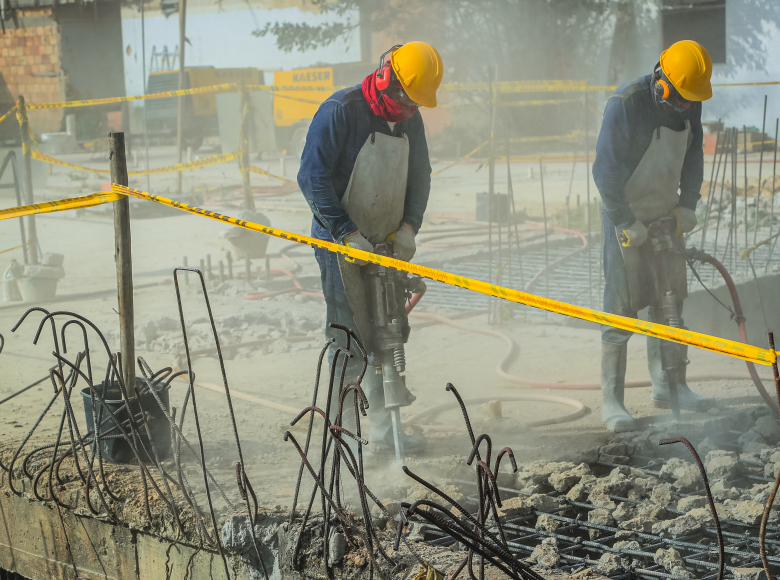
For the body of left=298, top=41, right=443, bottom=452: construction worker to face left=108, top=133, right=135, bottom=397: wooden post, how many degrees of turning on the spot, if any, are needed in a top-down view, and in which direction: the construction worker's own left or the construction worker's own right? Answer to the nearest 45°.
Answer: approximately 135° to the construction worker's own right

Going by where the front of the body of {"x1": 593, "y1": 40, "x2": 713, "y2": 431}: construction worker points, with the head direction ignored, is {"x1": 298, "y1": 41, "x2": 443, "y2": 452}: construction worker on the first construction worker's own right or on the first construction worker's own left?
on the first construction worker's own right

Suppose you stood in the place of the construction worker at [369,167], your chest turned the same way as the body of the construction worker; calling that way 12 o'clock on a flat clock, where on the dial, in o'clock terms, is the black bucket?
The black bucket is roughly at 4 o'clock from the construction worker.

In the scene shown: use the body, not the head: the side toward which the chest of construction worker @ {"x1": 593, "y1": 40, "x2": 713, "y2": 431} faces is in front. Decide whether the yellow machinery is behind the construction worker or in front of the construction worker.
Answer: behind

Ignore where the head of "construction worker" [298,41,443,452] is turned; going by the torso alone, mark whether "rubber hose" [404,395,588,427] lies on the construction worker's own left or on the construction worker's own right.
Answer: on the construction worker's own left

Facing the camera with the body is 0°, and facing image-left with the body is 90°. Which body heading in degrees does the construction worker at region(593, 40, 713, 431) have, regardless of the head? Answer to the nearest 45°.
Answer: approximately 315°

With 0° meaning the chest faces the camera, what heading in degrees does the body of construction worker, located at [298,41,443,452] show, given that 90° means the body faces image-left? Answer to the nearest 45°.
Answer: approximately 315°

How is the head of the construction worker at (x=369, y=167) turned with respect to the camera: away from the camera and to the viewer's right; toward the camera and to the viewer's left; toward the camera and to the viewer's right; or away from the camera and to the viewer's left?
toward the camera and to the viewer's right
